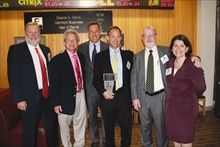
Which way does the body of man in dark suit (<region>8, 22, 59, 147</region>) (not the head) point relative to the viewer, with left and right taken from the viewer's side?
facing the viewer and to the right of the viewer

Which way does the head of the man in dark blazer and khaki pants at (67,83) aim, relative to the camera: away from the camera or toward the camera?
toward the camera

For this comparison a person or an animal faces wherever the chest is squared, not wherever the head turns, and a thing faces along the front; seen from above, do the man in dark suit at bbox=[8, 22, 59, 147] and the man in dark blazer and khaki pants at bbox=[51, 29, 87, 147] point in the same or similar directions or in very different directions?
same or similar directions

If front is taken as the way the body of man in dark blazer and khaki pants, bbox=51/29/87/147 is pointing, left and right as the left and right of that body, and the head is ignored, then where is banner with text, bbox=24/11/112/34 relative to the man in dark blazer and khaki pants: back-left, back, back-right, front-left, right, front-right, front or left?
back-left

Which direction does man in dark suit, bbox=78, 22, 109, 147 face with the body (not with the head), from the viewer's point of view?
toward the camera

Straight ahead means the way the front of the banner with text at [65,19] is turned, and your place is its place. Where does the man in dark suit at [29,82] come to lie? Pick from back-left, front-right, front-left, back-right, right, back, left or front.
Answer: front

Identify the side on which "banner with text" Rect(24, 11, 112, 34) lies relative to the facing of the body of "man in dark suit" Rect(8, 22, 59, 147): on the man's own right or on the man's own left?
on the man's own left

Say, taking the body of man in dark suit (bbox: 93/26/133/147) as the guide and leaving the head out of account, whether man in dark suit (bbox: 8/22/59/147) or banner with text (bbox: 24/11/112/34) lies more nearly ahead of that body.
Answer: the man in dark suit

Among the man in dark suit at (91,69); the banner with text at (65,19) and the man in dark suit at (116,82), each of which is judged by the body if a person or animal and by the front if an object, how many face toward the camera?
3

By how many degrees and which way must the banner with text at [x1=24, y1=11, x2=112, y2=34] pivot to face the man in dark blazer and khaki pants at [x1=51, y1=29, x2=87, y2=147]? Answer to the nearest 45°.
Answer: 0° — it already faces them

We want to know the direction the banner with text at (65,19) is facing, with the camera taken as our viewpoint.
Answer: facing the viewer
